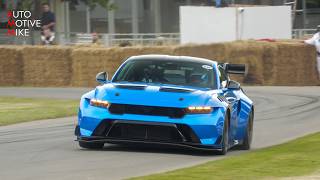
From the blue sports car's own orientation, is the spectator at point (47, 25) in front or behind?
behind

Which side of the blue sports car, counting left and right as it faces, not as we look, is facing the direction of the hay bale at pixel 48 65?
back

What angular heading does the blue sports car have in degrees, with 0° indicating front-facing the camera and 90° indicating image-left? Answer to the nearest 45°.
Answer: approximately 0°

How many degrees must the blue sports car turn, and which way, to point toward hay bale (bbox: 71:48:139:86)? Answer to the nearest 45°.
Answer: approximately 180°

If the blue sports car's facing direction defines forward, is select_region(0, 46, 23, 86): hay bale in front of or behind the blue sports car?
behind

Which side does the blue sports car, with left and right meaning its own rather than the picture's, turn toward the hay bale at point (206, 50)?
back

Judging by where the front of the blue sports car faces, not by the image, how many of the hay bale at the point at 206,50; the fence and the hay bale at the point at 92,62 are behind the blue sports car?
3
